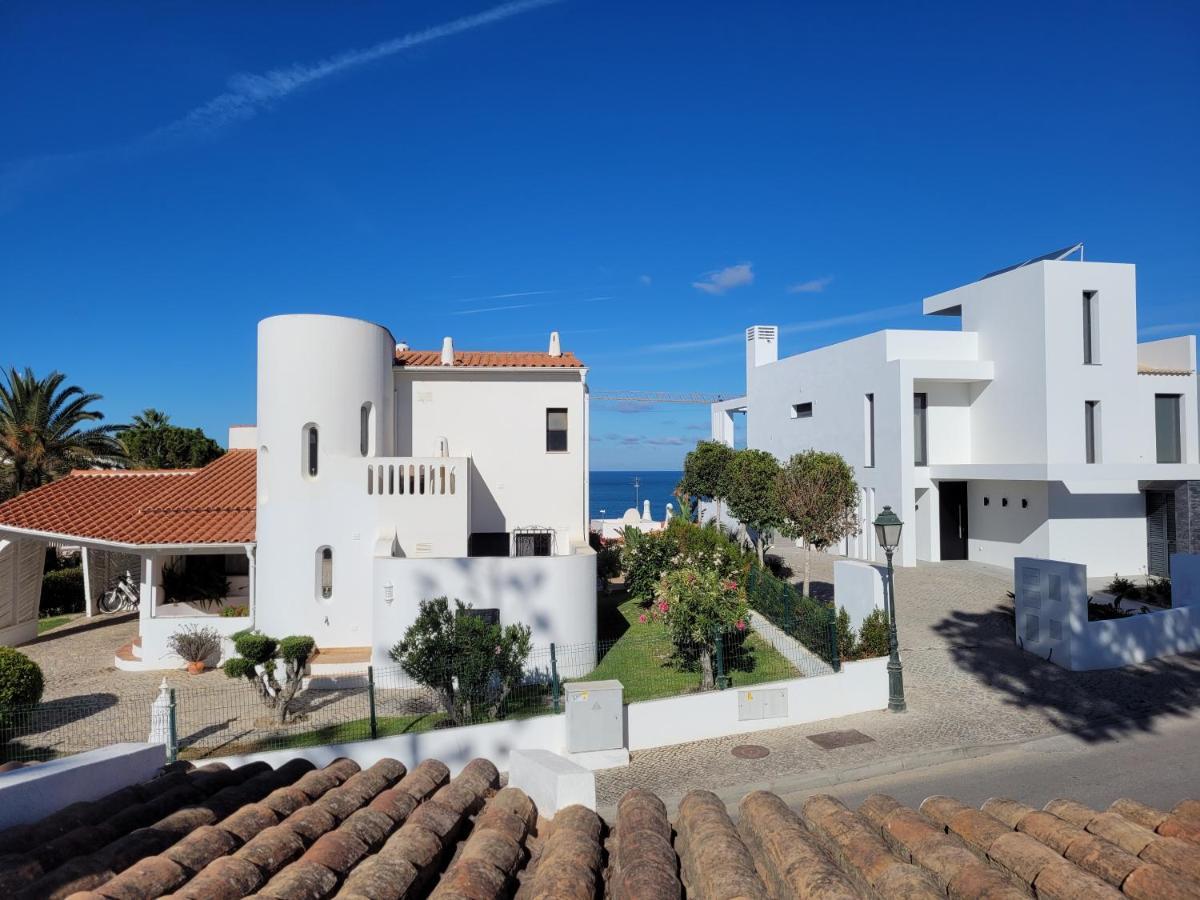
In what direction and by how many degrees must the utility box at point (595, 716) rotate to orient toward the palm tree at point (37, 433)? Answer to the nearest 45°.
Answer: approximately 135° to its right

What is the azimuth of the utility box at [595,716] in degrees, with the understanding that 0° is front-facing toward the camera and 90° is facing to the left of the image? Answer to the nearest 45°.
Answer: approximately 0°

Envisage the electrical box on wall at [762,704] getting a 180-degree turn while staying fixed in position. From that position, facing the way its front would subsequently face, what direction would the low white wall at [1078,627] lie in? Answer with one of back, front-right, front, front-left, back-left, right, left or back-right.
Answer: front-right

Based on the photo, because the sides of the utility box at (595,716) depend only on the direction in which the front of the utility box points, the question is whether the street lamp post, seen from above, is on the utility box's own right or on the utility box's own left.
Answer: on the utility box's own left

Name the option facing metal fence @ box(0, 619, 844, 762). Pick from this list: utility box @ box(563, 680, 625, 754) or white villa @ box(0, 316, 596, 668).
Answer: the white villa

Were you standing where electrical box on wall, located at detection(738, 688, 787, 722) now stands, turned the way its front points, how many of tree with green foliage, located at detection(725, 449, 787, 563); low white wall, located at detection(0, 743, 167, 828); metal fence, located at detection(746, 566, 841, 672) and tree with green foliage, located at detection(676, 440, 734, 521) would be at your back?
3
